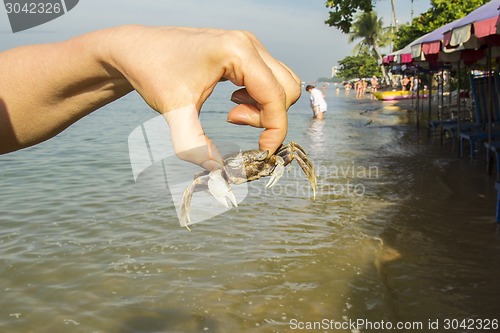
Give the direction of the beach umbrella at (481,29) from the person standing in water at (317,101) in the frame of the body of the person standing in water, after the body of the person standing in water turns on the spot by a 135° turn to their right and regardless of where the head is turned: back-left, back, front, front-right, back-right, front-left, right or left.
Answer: back-right
